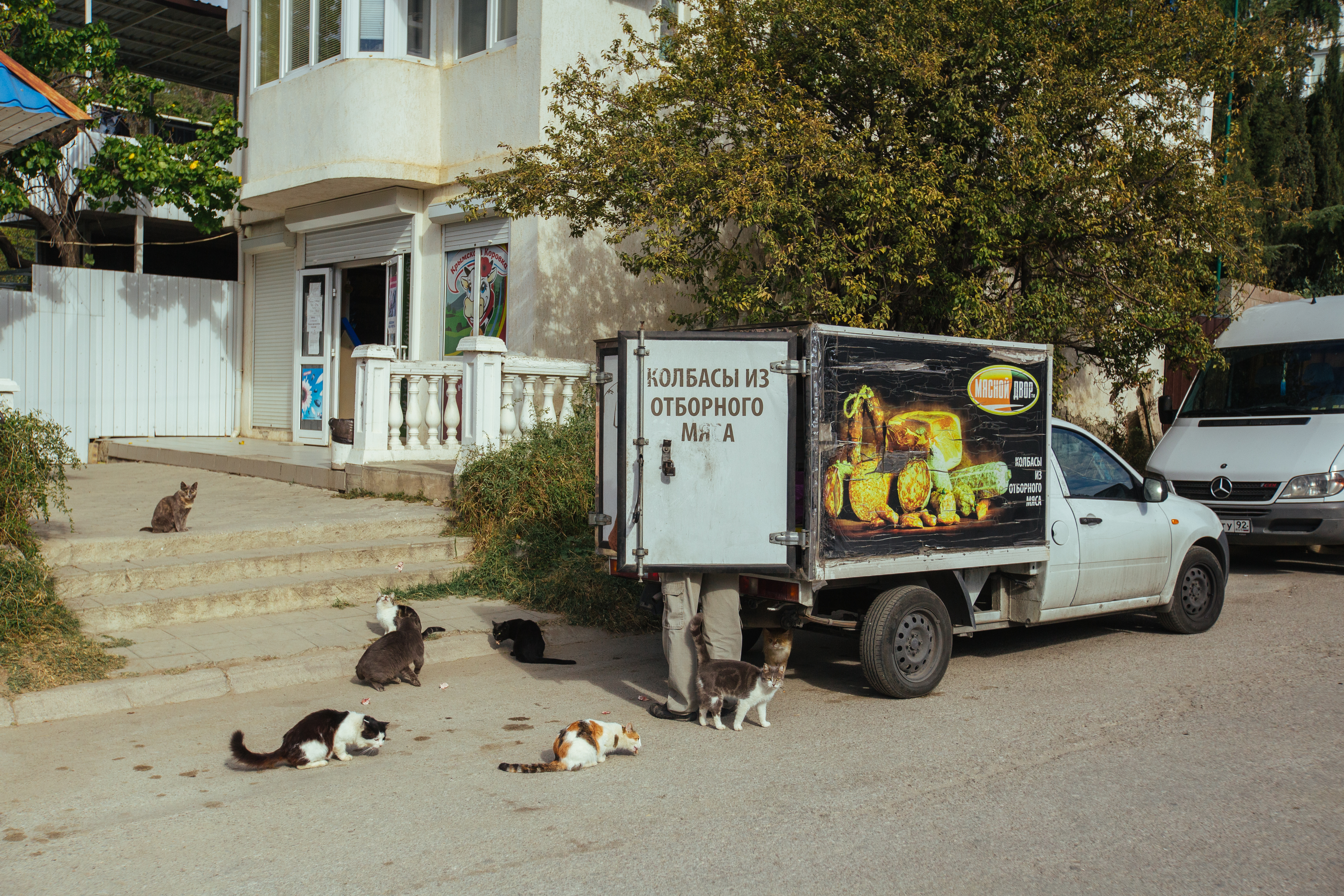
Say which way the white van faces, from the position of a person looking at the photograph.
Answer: facing the viewer and to the left of the viewer

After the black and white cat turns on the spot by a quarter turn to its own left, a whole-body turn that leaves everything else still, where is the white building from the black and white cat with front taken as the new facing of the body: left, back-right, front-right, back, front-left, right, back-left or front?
front

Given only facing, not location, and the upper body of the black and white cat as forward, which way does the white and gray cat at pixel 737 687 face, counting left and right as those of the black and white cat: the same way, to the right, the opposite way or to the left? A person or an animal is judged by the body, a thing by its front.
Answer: the same way

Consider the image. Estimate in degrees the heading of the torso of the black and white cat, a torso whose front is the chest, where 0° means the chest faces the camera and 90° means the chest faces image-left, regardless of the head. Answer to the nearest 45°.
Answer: approximately 270°

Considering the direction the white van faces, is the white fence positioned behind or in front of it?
in front

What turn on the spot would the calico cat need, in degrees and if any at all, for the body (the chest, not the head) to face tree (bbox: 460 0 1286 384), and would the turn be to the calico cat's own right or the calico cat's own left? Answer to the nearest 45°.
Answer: approximately 45° to the calico cat's own left

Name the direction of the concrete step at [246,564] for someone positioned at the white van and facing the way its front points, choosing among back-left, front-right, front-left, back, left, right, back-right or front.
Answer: front

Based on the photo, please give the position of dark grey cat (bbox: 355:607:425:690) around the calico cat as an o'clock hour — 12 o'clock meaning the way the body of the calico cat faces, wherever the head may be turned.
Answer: The dark grey cat is roughly at 8 o'clock from the calico cat.

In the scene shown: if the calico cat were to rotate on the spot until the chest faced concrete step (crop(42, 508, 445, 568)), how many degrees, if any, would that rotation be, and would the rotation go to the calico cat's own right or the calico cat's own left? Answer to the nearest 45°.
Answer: approximately 135° to the calico cat's own left

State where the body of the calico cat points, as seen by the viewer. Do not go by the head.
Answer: to the viewer's right
